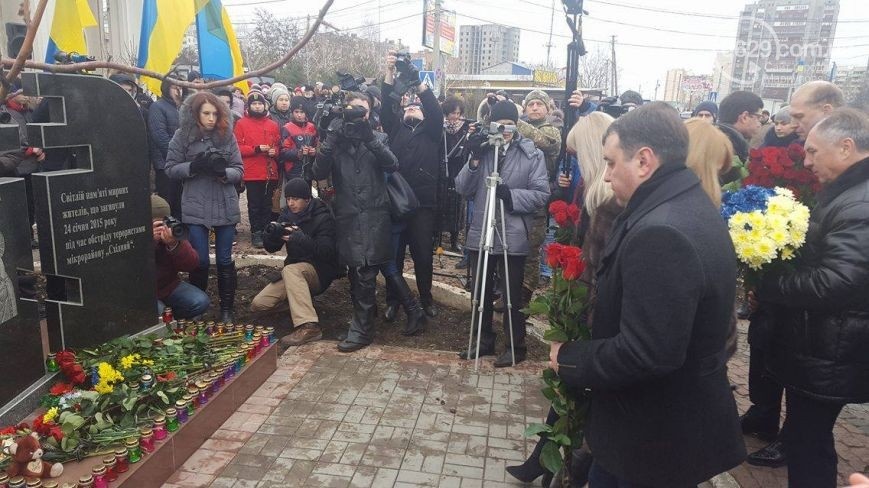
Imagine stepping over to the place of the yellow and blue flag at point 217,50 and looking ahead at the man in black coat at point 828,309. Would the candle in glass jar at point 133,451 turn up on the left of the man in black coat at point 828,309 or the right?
right

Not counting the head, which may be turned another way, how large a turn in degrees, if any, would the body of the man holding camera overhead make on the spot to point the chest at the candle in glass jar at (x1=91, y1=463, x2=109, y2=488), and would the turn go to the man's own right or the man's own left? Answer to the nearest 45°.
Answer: approximately 45° to the man's own right

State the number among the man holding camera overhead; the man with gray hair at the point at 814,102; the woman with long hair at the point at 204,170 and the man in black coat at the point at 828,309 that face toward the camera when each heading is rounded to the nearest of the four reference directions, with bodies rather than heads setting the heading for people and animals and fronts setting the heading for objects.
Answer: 2

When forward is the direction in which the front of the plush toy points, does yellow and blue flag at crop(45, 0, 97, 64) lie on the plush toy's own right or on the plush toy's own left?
on the plush toy's own left

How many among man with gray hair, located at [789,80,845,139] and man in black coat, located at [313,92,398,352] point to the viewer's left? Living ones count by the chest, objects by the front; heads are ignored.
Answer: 1

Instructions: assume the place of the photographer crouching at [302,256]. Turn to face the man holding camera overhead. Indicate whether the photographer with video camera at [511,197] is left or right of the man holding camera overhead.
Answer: right

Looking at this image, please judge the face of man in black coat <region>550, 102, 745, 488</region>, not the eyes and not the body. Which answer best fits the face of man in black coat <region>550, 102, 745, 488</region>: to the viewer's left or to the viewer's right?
to the viewer's left

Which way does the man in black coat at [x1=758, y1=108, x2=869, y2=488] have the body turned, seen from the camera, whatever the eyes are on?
to the viewer's left

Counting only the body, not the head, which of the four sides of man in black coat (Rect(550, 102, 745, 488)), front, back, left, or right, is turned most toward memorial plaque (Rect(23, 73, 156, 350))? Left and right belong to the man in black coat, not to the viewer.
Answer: front

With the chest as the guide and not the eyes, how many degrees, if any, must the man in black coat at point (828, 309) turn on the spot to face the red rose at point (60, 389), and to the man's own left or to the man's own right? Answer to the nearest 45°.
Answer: approximately 45° to the man's own left

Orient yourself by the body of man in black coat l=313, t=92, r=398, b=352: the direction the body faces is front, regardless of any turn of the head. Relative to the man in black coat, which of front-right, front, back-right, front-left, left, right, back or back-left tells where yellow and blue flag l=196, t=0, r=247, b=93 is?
back-right

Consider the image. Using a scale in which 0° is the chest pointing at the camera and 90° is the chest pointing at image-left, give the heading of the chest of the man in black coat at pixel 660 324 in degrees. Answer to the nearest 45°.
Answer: approximately 90°
